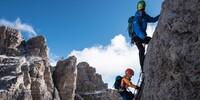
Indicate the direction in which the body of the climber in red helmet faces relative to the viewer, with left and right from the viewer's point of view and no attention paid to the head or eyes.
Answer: facing to the right of the viewer
